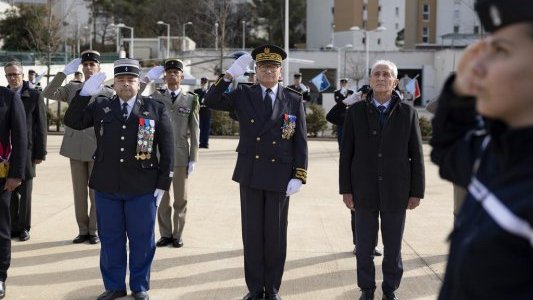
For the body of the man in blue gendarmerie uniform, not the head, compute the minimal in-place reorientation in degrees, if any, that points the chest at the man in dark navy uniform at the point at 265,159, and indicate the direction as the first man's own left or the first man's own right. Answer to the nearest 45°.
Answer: approximately 90° to the first man's own left

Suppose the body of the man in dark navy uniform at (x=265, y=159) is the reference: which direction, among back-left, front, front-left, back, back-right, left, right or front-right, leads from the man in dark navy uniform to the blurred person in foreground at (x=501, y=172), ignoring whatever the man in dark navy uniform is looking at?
front

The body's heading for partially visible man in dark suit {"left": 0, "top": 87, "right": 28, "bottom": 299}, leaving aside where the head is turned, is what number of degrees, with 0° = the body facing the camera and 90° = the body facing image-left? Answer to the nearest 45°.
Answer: approximately 0°

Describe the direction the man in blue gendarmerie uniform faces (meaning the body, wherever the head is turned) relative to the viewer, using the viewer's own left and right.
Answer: facing the viewer

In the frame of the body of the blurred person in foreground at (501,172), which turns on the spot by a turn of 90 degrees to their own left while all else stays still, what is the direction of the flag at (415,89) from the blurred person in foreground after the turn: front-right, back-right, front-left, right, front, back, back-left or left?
back-left

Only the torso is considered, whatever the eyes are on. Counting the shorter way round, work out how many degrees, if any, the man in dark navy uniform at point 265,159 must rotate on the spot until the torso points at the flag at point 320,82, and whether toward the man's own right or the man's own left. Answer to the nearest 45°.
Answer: approximately 180°

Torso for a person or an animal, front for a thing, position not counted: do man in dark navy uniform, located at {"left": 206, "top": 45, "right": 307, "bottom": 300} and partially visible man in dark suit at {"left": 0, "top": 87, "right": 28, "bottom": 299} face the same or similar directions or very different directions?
same or similar directions

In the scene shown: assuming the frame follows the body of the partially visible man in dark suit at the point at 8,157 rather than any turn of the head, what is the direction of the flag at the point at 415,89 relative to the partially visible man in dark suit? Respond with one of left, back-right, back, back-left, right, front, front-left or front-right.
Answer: back-left

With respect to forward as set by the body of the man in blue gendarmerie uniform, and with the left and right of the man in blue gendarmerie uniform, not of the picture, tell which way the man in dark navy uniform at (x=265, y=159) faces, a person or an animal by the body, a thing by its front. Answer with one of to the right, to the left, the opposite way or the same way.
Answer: the same way

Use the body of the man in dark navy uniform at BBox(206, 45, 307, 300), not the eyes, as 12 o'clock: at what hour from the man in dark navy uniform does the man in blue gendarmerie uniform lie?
The man in blue gendarmerie uniform is roughly at 3 o'clock from the man in dark navy uniform.

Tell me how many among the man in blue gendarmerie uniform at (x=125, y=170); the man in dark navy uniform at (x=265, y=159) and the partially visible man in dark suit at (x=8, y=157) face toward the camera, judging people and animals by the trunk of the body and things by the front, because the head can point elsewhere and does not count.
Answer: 3

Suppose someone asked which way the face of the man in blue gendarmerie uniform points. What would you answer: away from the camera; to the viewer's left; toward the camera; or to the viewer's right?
toward the camera

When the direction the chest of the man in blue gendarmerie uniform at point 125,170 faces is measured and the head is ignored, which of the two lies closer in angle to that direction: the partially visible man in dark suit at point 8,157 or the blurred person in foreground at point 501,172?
the blurred person in foreground

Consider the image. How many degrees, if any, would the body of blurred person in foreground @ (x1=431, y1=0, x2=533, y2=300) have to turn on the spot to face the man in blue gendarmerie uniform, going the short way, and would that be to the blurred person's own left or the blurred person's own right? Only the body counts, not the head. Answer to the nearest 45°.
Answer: approximately 90° to the blurred person's own right
